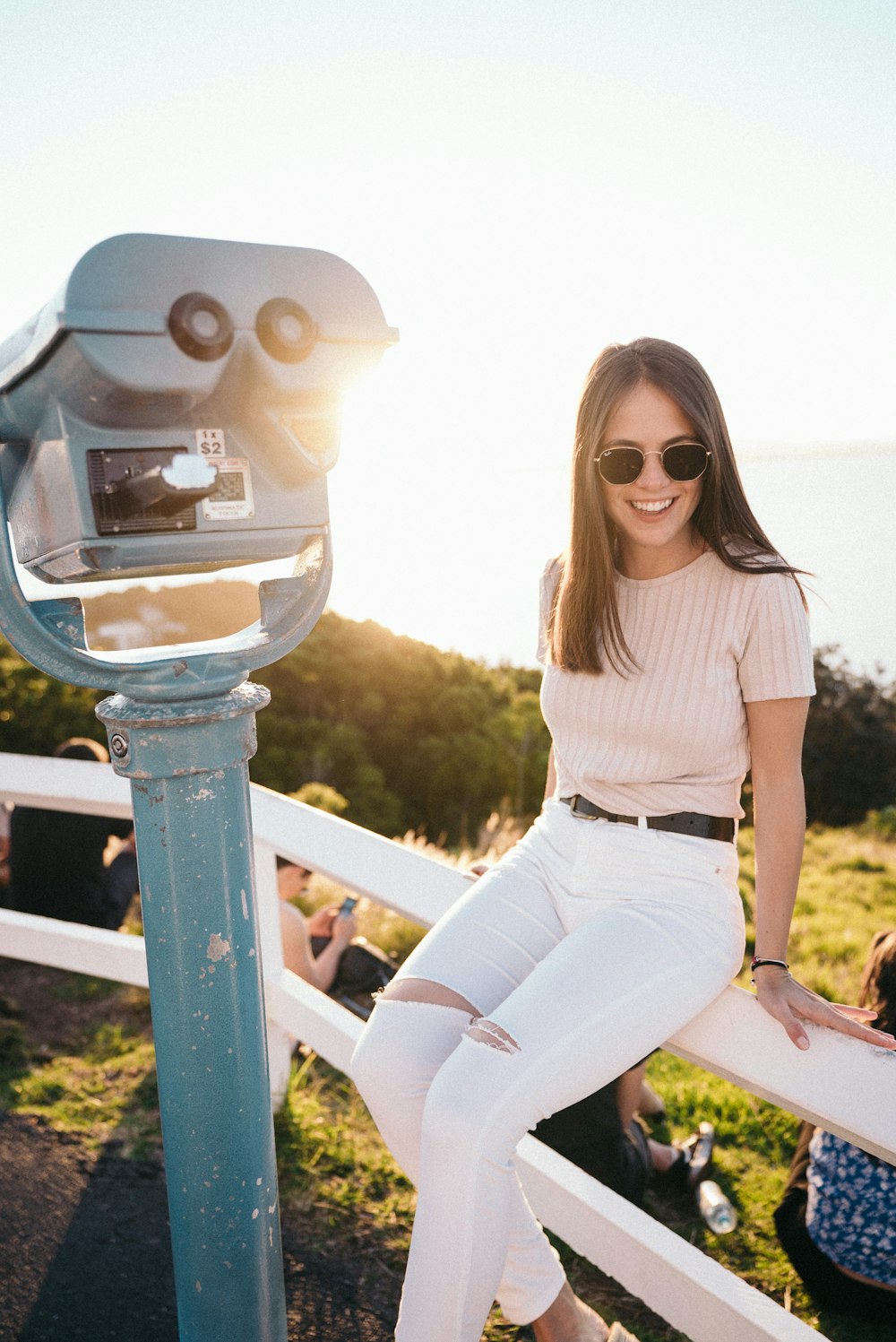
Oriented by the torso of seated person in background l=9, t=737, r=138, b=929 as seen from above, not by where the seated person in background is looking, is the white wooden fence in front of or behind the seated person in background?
behind

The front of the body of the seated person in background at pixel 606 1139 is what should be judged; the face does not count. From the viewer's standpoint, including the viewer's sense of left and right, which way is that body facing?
facing to the right of the viewer

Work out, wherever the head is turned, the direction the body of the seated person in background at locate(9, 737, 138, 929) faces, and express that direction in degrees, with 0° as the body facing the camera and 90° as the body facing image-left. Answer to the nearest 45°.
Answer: approximately 180°

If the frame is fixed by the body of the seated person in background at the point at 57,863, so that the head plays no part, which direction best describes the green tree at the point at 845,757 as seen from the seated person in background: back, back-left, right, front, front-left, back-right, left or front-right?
front-right

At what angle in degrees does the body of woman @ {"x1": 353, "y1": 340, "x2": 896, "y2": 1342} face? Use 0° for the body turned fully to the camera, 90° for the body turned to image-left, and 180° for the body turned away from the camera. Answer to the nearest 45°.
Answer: approximately 45°

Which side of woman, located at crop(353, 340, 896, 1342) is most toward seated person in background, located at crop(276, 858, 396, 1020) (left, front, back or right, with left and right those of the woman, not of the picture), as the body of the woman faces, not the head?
right

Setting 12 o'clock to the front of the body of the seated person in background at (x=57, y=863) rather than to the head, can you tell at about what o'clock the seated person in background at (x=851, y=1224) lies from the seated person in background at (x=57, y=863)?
the seated person in background at (x=851, y=1224) is roughly at 5 o'clock from the seated person in background at (x=57, y=863).

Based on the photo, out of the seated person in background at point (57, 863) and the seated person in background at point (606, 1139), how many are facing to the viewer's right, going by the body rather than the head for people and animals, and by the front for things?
1

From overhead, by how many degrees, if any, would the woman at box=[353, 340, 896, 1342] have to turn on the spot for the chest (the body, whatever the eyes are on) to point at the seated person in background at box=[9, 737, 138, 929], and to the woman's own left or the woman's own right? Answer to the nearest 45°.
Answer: approximately 90° to the woman's own right

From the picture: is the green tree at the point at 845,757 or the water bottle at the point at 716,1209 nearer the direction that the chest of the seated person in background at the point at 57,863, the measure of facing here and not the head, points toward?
the green tree

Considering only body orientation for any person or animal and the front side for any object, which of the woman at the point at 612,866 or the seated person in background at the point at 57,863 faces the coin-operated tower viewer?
the woman
